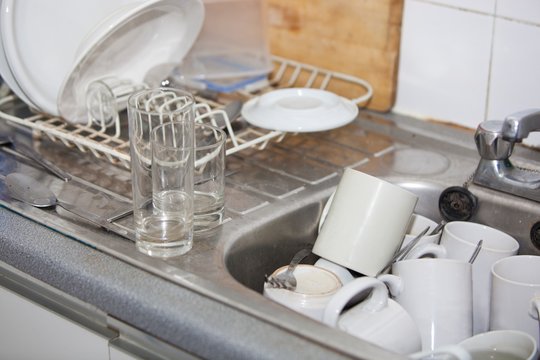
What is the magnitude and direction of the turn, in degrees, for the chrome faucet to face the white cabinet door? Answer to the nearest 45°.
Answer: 0° — it already faces it

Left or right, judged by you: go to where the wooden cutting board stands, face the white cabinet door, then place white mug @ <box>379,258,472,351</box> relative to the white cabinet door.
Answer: left

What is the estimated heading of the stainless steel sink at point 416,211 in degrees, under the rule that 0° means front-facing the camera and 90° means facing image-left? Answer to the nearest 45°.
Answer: approximately 45°

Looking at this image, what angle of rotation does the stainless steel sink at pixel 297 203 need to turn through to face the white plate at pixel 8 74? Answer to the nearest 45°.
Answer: approximately 45° to its right

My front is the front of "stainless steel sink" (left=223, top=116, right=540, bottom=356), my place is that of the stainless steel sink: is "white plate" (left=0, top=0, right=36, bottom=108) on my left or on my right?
on my right

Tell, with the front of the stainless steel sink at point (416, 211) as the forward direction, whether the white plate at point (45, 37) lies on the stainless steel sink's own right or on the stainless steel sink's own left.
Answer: on the stainless steel sink's own right
